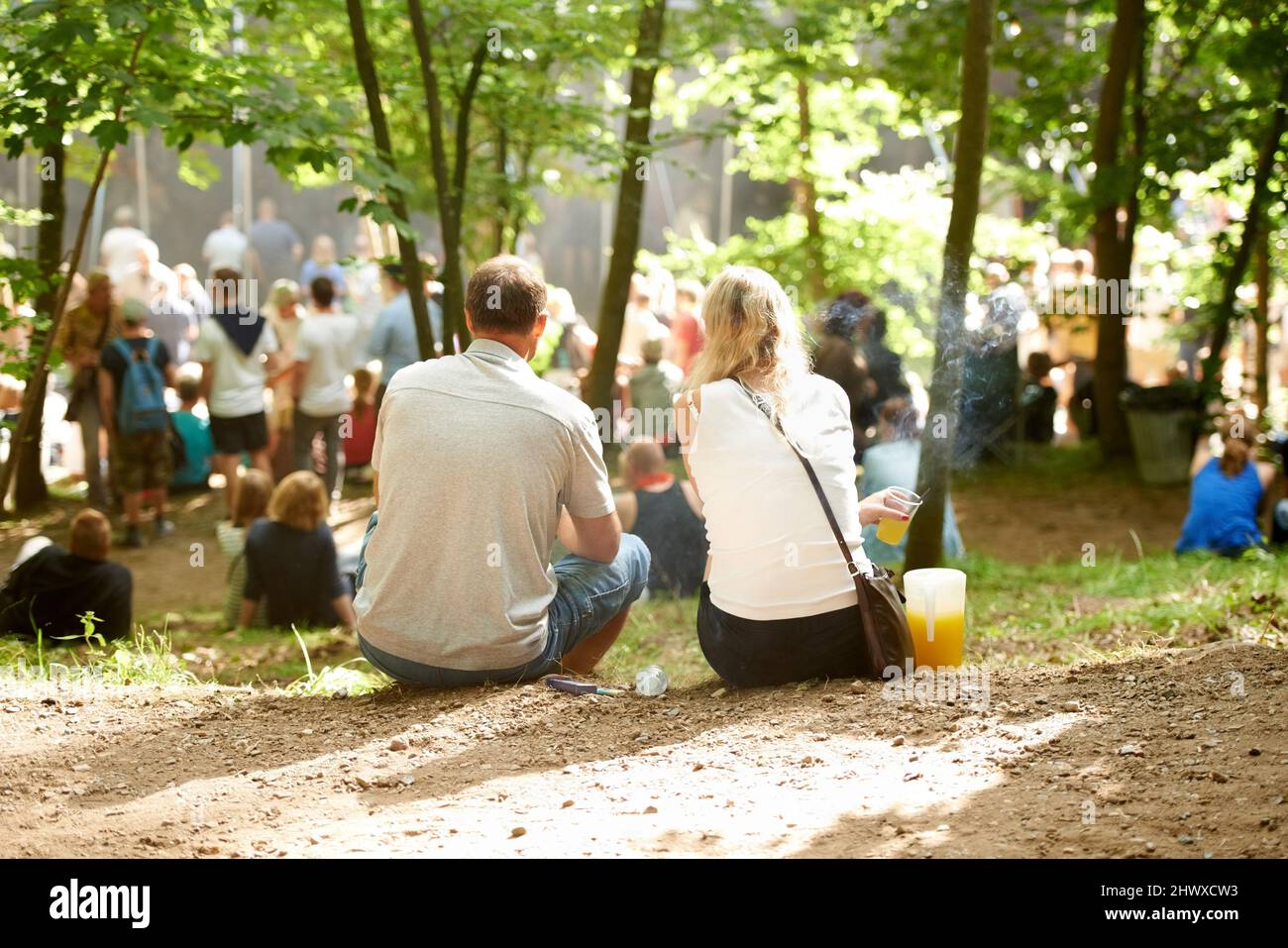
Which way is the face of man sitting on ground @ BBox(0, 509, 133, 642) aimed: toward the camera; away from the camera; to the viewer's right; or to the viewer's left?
away from the camera

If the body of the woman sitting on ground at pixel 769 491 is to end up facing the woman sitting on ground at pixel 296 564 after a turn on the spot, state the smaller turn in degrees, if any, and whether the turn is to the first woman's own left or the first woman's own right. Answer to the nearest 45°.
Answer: approximately 45° to the first woman's own left

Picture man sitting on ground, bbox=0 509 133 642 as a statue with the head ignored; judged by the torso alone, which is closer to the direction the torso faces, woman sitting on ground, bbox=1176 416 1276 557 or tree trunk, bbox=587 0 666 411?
the tree trunk

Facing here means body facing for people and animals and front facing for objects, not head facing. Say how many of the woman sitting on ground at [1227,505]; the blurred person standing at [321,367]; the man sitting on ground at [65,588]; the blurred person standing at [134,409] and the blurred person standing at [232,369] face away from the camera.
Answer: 5

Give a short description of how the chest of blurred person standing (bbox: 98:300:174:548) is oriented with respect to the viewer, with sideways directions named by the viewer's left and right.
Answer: facing away from the viewer

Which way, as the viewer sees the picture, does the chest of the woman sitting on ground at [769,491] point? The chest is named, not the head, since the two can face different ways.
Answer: away from the camera

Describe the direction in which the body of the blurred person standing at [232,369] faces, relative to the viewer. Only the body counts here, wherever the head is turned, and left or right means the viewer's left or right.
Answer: facing away from the viewer

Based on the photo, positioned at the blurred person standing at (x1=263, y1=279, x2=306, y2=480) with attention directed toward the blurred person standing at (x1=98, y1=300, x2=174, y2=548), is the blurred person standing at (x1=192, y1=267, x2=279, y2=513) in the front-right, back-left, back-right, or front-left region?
front-left

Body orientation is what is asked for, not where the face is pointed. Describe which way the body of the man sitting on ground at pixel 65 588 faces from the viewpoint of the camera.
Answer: away from the camera

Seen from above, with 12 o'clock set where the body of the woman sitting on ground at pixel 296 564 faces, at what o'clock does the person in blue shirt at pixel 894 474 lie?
The person in blue shirt is roughly at 3 o'clock from the woman sitting on ground.

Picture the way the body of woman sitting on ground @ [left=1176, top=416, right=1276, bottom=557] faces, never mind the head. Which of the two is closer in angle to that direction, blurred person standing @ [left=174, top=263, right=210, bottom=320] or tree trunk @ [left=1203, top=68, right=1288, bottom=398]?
the tree trunk

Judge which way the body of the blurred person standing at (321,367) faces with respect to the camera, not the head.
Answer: away from the camera

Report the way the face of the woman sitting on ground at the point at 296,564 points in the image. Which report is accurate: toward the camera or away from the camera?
away from the camera

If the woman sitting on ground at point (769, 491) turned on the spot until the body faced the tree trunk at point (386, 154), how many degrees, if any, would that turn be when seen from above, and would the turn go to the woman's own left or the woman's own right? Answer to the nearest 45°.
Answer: approximately 45° to the woman's own left

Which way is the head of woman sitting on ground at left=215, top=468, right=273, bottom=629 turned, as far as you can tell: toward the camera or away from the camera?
away from the camera
